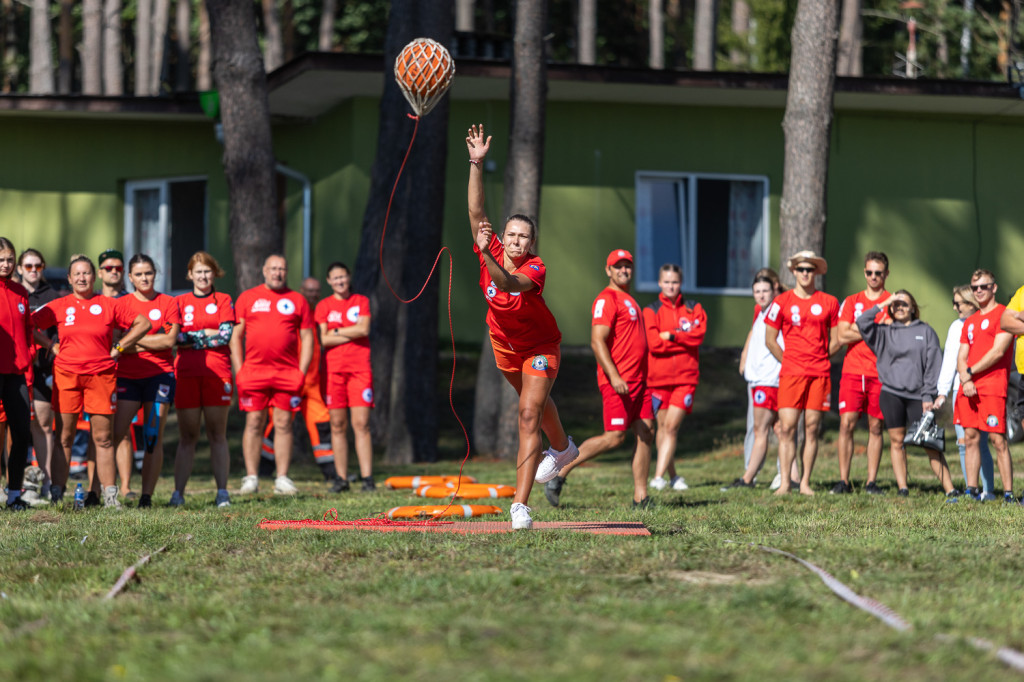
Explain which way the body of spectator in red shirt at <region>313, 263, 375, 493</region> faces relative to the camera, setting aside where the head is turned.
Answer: toward the camera

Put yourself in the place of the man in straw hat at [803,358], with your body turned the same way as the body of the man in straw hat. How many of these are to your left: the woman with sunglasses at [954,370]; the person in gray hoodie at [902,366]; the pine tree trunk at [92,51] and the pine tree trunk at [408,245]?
2

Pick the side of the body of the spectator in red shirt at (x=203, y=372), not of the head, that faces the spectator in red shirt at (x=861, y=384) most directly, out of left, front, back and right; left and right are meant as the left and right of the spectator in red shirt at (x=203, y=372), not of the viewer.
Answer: left

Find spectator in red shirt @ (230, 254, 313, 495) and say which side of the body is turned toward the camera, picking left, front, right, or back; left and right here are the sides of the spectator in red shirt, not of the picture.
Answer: front

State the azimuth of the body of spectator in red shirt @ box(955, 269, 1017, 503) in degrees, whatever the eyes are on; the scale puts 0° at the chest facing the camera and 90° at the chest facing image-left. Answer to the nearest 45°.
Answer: approximately 45°

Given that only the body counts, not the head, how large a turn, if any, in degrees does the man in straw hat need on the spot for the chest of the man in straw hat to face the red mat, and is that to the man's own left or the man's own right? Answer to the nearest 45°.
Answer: approximately 45° to the man's own right

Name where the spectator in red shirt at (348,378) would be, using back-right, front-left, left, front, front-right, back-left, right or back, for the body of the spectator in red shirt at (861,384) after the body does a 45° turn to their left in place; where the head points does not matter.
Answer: back-right

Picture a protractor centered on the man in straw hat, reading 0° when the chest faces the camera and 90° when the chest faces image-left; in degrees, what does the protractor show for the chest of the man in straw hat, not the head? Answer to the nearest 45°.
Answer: approximately 0°

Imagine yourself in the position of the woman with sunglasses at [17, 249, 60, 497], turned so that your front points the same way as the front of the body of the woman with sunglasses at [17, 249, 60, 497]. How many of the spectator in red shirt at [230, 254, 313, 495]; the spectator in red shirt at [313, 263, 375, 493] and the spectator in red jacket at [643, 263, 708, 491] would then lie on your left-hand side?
3

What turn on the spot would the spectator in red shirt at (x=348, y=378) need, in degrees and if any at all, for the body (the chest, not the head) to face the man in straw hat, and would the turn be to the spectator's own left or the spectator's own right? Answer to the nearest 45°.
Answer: approximately 45° to the spectator's own left

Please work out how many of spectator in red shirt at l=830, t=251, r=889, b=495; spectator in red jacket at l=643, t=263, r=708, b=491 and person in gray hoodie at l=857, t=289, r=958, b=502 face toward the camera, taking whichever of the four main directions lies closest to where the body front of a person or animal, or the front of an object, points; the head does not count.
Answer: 3

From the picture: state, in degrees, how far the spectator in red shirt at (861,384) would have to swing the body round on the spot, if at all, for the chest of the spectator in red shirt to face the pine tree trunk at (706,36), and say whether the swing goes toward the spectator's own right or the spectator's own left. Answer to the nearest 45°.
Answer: approximately 180°

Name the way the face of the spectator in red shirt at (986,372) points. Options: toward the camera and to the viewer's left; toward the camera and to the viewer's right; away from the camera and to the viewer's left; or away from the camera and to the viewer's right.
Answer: toward the camera and to the viewer's left

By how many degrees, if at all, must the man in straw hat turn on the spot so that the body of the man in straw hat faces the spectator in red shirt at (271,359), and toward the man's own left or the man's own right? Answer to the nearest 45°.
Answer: approximately 90° to the man's own right
